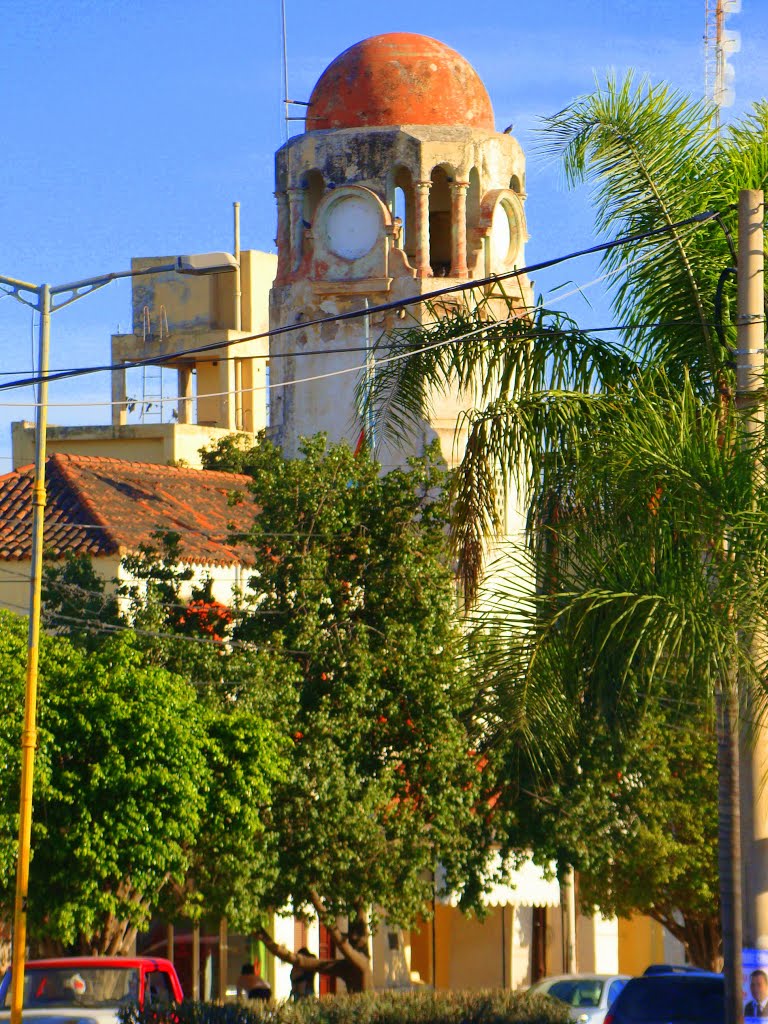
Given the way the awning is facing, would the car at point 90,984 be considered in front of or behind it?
in front

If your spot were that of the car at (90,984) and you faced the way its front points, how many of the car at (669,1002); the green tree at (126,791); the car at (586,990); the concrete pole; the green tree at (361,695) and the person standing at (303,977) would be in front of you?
0

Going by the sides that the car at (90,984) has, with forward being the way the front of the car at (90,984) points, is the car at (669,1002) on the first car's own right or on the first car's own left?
on the first car's own left

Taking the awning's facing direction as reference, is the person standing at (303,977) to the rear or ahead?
ahead

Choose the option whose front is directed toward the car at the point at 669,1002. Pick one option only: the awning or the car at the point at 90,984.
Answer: the awning

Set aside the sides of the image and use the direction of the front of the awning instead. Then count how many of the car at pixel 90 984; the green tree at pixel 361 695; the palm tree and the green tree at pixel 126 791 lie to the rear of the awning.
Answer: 0

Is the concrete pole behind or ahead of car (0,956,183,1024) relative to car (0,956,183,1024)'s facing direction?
behind

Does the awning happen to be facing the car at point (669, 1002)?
yes

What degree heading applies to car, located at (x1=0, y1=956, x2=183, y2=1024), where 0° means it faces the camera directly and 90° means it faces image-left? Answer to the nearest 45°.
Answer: approximately 45°

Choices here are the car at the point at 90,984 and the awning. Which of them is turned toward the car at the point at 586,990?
the awning

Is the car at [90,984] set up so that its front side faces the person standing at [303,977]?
no

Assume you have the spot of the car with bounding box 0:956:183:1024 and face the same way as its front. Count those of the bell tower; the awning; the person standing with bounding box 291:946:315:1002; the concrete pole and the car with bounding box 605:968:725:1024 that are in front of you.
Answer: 0

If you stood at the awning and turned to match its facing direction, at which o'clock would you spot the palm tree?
The palm tree is roughly at 12 o'clock from the awning.

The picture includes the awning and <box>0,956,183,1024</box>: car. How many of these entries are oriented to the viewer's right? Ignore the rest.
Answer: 0

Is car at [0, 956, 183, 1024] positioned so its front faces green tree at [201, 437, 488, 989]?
no

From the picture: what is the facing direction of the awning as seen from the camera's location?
facing the viewer

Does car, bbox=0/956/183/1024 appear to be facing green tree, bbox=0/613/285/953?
no

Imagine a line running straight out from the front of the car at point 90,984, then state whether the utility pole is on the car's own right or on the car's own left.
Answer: on the car's own left
